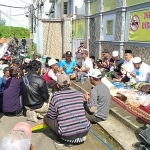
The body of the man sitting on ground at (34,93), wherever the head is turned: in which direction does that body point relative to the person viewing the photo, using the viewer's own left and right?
facing away from the viewer and to the right of the viewer

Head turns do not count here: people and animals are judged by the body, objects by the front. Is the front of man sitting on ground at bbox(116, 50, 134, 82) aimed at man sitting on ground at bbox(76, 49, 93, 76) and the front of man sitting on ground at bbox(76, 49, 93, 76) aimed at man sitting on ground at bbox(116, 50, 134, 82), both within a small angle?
no

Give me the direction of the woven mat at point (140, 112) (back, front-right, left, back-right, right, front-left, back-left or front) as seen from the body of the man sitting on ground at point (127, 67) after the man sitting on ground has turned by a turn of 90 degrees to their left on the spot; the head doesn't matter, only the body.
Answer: front-right

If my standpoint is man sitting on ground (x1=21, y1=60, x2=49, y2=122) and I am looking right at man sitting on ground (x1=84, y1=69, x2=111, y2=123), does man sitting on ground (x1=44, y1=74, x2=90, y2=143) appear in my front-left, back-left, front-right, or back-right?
front-right

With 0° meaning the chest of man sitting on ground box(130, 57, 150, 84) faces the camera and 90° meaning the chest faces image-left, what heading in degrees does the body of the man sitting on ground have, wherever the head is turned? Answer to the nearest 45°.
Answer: approximately 45°

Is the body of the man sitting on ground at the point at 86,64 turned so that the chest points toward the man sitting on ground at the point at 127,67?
no

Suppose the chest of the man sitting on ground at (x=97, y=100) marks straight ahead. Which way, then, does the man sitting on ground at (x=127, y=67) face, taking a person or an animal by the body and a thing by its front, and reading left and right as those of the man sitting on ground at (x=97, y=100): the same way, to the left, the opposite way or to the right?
to the left

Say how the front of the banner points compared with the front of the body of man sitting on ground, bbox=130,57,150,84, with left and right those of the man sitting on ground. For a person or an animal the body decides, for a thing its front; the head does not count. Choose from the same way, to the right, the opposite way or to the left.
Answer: the same way

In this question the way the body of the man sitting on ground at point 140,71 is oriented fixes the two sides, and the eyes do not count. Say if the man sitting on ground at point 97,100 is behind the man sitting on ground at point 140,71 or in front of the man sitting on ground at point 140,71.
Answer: in front

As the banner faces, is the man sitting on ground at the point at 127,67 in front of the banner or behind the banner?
in front

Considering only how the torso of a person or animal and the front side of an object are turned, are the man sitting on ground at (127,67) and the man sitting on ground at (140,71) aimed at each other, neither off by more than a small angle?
no

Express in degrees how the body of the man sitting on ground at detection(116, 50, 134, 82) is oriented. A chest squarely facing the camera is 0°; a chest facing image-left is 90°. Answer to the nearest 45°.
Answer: approximately 45°

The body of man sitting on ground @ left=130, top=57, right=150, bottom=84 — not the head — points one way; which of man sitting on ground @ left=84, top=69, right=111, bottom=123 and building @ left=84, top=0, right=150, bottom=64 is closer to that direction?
the man sitting on ground

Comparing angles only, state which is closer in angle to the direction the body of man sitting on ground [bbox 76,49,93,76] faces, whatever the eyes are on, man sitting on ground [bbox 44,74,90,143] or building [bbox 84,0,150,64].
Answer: the man sitting on ground

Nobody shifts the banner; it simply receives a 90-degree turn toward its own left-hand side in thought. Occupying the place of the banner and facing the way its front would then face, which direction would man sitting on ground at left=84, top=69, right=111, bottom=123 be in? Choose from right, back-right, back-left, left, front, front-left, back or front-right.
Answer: front-right
